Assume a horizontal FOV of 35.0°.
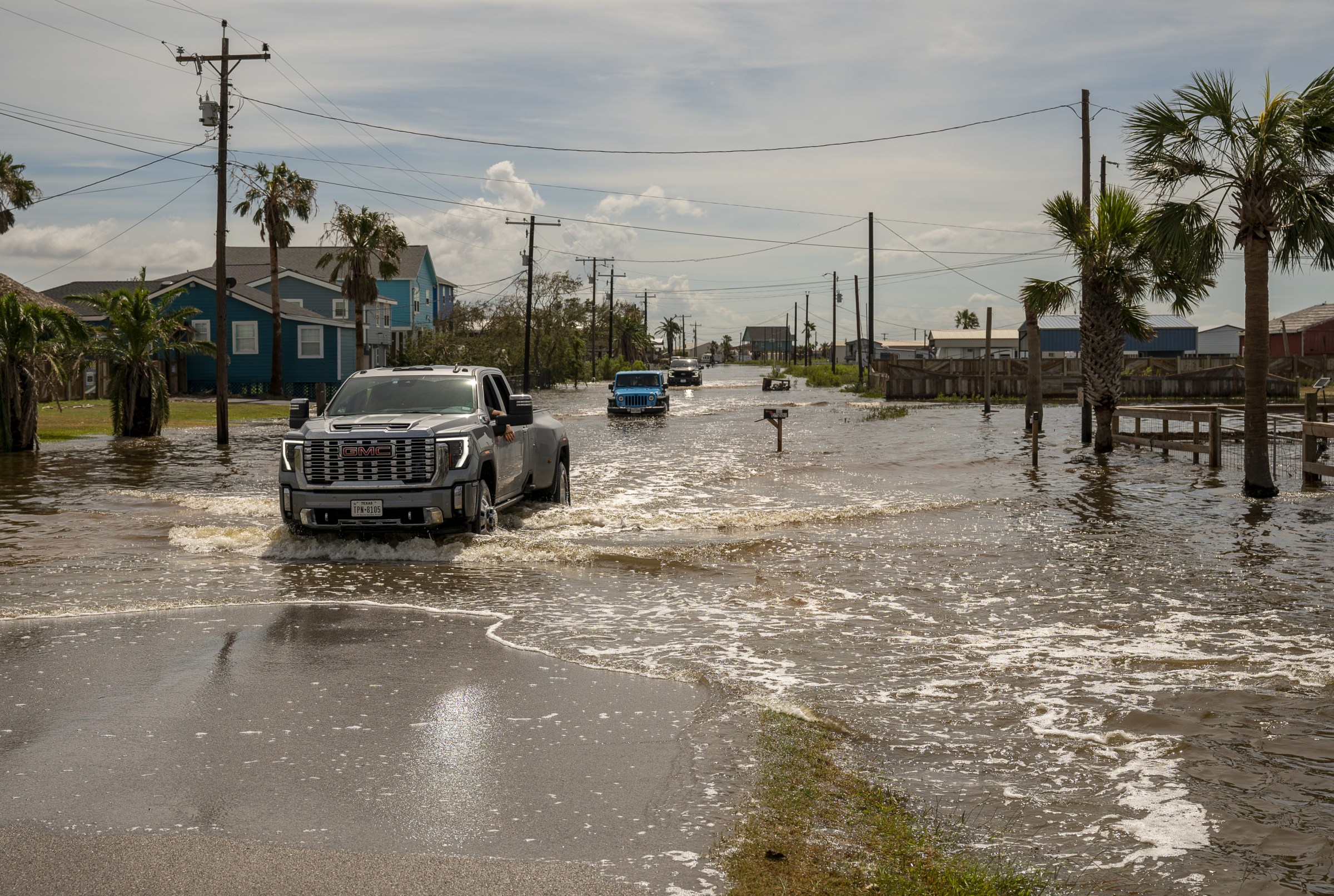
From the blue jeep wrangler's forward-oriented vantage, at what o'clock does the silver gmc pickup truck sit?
The silver gmc pickup truck is roughly at 12 o'clock from the blue jeep wrangler.

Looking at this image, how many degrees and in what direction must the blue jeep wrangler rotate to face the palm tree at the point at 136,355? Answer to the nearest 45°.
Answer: approximately 45° to its right

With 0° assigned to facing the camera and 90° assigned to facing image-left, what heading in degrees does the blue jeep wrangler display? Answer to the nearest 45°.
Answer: approximately 0°
